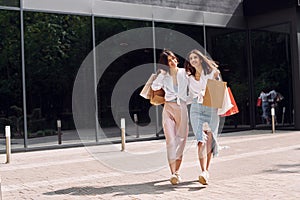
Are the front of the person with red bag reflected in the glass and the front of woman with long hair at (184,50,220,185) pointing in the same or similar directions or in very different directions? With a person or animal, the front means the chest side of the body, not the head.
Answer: very different directions

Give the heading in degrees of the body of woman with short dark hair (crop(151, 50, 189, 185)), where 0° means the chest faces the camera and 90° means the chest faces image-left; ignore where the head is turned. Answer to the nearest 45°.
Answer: approximately 0°

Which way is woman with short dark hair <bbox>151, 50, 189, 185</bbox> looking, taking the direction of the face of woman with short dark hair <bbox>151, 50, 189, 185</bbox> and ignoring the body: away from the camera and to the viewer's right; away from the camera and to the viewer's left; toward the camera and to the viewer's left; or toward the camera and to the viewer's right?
toward the camera and to the viewer's right

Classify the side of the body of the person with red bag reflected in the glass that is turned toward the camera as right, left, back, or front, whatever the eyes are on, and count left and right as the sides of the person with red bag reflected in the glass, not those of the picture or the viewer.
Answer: back

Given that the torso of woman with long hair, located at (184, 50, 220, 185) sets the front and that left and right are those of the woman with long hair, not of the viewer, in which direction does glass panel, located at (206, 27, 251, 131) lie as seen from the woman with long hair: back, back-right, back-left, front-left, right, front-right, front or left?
back

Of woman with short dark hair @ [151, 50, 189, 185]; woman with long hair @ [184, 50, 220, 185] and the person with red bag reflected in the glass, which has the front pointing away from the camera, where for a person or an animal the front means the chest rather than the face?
the person with red bag reflected in the glass

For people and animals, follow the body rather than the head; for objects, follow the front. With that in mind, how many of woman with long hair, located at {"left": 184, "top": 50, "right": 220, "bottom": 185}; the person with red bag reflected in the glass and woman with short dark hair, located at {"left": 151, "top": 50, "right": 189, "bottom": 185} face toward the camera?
2

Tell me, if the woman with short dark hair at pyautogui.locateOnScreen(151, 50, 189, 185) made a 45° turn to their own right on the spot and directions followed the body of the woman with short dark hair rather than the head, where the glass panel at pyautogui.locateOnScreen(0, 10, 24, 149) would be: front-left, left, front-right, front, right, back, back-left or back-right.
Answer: right

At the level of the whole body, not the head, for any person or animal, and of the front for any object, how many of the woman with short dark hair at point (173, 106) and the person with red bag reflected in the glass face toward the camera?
1
